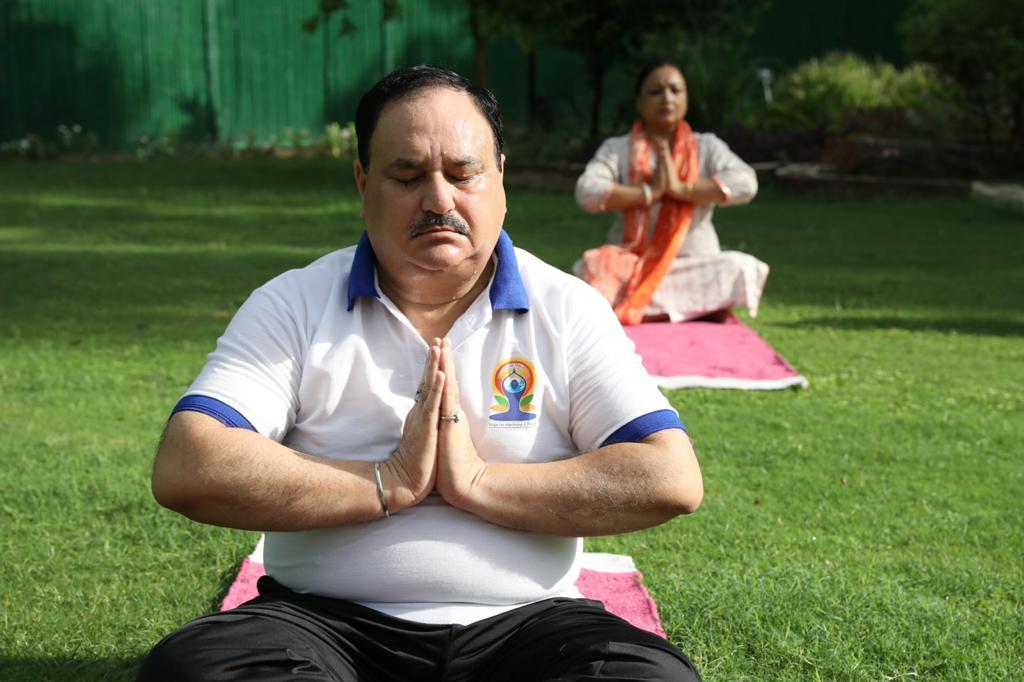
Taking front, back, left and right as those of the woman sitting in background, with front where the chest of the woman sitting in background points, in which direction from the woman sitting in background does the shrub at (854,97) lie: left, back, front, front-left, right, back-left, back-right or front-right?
back

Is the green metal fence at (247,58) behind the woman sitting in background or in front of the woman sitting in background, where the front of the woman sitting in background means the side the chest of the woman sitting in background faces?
behind

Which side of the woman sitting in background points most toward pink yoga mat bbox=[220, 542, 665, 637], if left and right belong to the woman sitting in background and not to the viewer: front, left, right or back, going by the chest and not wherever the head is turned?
front

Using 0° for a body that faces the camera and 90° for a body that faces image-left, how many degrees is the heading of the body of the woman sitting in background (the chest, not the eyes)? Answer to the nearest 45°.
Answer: approximately 0°
